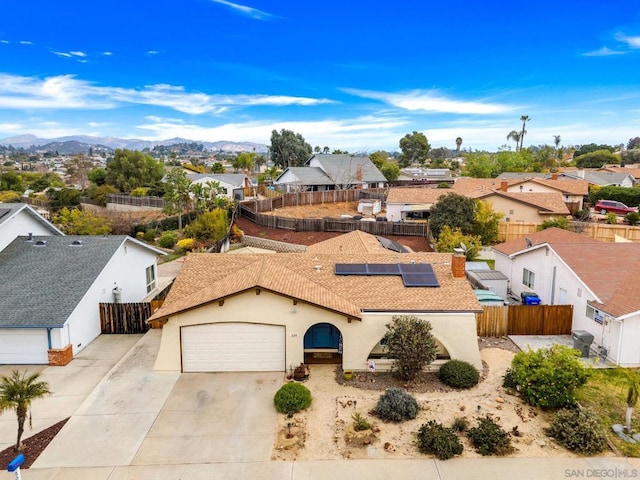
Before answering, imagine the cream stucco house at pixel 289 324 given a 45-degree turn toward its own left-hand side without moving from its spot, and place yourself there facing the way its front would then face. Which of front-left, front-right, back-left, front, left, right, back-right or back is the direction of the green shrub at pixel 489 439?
front

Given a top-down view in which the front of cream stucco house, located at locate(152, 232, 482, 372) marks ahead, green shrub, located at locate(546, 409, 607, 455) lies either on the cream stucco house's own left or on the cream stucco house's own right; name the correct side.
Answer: on the cream stucco house's own left

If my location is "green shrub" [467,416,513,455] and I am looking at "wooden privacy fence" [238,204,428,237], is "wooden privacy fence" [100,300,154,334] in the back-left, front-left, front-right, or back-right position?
front-left

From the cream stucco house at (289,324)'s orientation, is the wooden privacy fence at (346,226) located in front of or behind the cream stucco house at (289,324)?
behind

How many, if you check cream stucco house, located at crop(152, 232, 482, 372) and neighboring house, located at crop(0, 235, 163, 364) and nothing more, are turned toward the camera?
2

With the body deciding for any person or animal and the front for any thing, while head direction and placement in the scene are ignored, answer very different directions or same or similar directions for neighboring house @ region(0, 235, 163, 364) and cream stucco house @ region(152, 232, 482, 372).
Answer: same or similar directions

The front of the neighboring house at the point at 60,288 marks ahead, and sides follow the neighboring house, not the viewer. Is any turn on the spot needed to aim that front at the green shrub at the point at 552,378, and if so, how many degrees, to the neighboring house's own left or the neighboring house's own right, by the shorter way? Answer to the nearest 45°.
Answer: approximately 45° to the neighboring house's own left

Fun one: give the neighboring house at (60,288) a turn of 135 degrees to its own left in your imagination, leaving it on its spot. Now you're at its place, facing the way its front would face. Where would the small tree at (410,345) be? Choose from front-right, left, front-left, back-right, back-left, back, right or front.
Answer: right

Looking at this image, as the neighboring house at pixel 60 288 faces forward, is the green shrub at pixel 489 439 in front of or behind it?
in front

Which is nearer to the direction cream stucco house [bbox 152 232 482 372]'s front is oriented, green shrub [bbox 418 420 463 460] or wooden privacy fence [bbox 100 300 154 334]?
the green shrub

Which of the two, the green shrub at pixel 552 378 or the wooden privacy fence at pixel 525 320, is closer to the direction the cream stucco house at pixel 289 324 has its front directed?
the green shrub

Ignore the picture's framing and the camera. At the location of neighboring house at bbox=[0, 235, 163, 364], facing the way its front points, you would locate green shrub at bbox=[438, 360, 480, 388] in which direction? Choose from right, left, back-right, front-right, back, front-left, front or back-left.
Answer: front-left

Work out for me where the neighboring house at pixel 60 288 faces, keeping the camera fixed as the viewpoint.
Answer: facing the viewer

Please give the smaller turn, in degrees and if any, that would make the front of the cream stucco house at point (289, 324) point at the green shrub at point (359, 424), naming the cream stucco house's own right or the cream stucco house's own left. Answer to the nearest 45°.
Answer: approximately 45° to the cream stucco house's own left

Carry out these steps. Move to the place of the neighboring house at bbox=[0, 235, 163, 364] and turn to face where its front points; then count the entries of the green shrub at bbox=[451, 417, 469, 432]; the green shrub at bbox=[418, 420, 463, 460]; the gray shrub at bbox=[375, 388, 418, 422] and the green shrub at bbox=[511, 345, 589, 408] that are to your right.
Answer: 0

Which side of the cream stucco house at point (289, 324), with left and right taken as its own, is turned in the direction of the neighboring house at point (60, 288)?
right

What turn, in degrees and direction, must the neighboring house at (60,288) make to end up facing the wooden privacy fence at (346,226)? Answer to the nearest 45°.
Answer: approximately 135° to its left

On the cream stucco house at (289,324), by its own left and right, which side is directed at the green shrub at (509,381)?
left

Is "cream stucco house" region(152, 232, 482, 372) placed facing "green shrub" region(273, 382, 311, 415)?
yes
